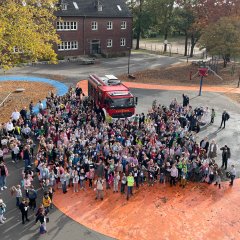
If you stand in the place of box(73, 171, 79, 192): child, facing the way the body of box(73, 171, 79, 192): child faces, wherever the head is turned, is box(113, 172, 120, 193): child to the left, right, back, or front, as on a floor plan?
left

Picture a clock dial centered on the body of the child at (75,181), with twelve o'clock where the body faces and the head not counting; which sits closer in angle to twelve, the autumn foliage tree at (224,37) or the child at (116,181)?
the child

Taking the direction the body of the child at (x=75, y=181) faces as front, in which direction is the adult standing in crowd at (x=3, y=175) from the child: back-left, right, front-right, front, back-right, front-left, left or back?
right

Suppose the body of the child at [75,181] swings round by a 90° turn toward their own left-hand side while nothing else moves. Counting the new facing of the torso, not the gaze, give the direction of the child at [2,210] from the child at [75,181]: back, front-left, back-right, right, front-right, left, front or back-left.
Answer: back-right

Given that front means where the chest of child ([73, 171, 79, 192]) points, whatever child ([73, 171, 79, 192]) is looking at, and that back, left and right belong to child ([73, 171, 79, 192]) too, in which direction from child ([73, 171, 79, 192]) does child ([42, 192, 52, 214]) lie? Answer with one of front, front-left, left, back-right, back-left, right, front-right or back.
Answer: front-right

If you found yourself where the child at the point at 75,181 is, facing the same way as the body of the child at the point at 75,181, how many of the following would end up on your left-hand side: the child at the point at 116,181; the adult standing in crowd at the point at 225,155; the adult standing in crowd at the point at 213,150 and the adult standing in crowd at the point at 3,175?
3

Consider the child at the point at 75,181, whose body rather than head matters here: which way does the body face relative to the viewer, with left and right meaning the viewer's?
facing the viewer

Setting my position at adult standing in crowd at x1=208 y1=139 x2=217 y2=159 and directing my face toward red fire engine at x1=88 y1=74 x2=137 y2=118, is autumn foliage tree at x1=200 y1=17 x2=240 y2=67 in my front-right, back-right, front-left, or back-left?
front-right

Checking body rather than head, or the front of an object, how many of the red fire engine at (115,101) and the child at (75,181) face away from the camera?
0

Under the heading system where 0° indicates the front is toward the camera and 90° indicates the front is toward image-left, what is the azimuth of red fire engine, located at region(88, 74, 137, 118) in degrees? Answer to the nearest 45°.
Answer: approximately 315°

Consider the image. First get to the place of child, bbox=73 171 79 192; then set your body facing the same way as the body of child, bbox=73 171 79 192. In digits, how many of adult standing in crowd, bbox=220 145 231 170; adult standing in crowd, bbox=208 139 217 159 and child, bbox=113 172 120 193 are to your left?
3

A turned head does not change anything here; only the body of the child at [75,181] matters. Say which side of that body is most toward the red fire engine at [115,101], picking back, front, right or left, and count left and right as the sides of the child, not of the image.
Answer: back
